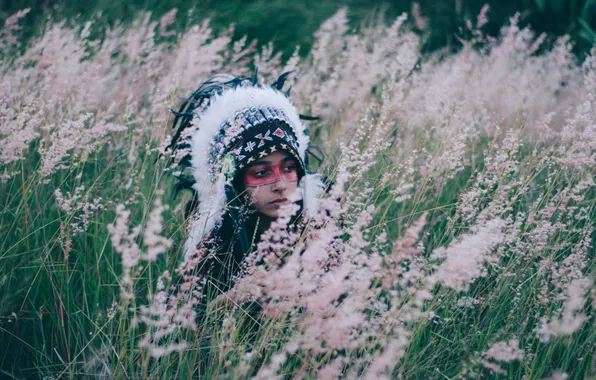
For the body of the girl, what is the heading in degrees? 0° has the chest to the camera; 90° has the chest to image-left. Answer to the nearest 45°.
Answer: approximately 315°
